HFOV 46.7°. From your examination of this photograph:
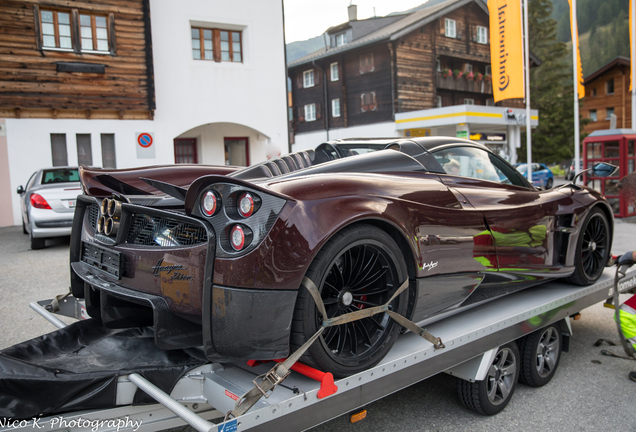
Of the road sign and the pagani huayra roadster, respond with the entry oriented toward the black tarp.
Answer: the road sign

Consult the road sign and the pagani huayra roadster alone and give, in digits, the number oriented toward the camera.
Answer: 1

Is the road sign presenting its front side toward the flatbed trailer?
yes

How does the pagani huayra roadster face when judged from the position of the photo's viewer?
facing away from the viewer and to the right of the viewer

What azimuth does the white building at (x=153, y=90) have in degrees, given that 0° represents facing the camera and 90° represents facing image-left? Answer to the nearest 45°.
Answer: approximately 0°

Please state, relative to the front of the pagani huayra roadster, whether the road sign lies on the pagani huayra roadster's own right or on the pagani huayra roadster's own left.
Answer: on the pagani huayra roadster's own left

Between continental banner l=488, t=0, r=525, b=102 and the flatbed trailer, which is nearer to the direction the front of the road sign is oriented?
the flatbed trailer

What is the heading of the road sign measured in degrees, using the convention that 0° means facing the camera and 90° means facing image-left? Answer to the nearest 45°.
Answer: approximately 0°

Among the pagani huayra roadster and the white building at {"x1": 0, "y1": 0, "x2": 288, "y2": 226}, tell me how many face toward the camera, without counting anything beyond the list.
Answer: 1
